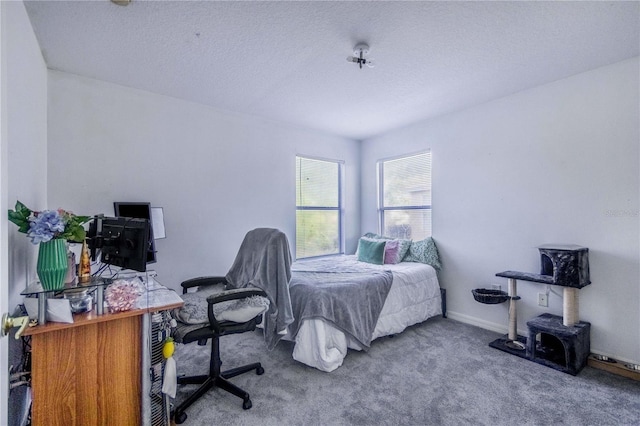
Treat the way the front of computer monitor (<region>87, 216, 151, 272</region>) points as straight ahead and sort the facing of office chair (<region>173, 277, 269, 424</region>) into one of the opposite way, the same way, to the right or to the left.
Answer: the opposite way

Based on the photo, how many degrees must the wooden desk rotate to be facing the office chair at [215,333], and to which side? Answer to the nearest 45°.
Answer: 0° — it already faces it

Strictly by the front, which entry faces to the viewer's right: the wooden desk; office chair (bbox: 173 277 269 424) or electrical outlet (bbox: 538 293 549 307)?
the wooden desk

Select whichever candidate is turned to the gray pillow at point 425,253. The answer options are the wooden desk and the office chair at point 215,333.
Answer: the wooden desk

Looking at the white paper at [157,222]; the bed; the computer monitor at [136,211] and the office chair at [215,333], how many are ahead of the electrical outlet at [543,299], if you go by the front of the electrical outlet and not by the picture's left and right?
4

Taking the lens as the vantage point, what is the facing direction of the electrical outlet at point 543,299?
facing the viewer and to the left of the viewer

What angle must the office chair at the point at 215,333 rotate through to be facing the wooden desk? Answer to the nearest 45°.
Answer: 0° — it already faces it

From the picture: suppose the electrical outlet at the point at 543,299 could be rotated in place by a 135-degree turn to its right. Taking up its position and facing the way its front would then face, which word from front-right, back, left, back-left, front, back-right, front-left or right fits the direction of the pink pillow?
left

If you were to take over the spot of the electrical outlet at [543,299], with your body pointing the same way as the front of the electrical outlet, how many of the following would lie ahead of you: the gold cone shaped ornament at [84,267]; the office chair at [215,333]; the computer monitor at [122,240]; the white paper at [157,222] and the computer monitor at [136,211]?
5

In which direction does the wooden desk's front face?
to the viewer's right

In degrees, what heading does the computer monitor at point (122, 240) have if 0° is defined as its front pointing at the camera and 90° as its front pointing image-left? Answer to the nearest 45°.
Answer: approximately 225°

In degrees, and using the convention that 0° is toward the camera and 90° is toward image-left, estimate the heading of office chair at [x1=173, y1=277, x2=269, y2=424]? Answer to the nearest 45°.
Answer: approximately 45°

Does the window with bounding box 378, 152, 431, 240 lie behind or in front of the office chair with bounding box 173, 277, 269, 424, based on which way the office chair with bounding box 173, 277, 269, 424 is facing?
behind

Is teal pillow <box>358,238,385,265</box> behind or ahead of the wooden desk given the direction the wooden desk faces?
ahead
